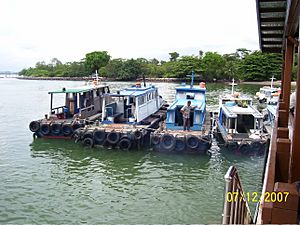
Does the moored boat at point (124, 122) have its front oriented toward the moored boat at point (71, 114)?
no

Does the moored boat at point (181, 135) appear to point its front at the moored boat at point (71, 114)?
no

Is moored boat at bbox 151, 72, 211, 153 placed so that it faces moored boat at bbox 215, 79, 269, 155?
no

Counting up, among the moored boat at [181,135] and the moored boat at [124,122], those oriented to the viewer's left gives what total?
0
